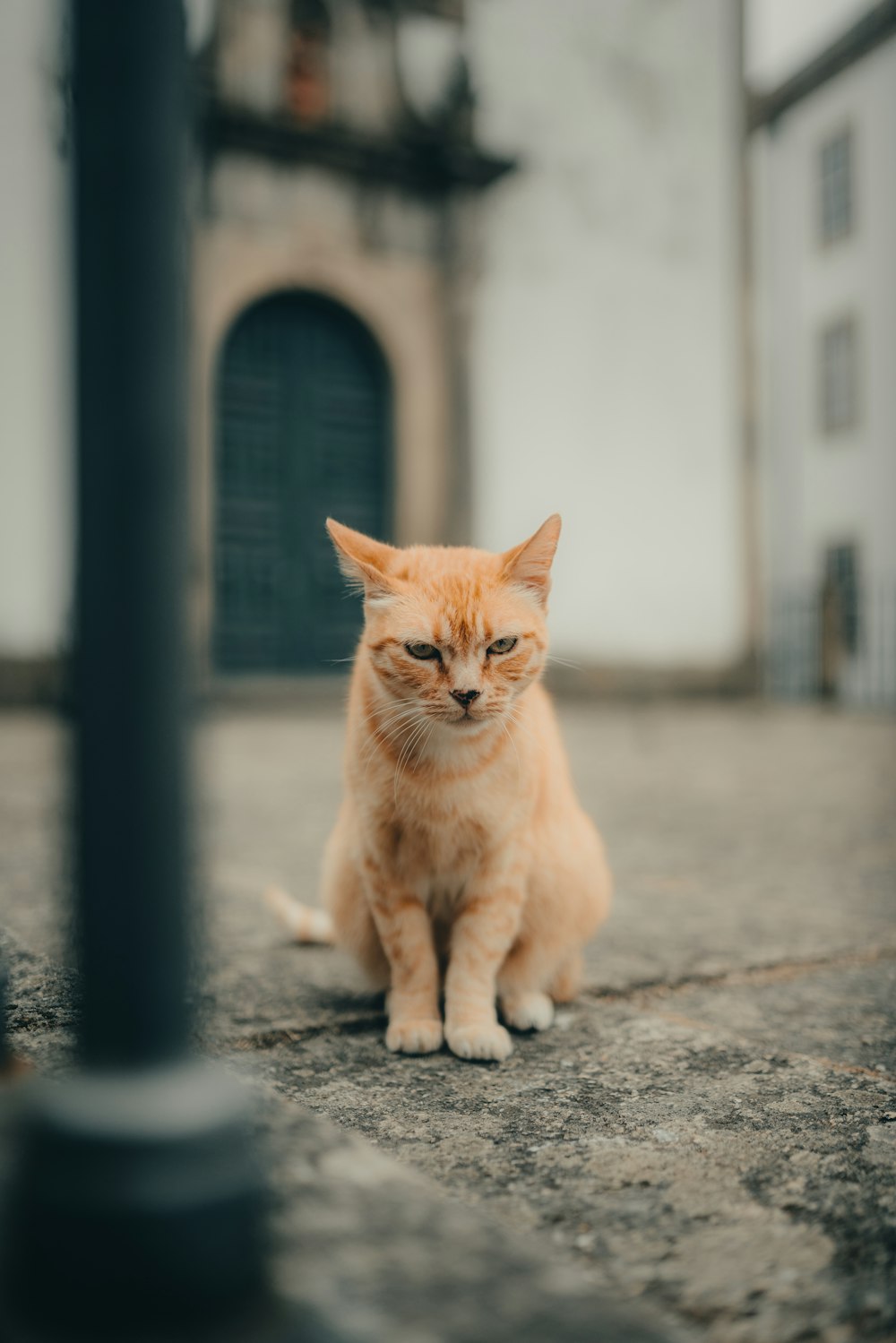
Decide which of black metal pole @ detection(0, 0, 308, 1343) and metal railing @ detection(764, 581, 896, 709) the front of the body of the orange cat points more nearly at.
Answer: the black metal pole

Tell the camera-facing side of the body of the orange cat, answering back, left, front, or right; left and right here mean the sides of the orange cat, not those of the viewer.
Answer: front

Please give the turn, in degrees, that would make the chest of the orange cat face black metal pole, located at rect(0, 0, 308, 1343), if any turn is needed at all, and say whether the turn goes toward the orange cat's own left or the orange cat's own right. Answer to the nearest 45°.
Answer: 0° — it already faces it

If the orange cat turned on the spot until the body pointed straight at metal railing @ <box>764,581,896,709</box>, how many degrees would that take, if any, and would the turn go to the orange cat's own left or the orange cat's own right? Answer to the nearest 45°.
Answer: approximately 180°
